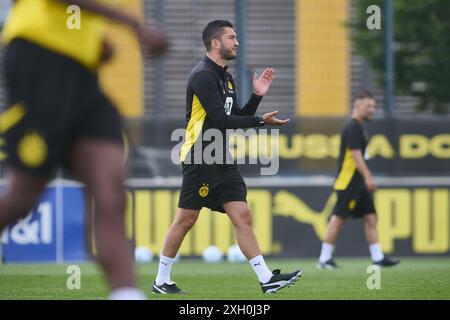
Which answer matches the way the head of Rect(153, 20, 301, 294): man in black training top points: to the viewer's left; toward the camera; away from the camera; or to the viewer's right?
to the viewer's right

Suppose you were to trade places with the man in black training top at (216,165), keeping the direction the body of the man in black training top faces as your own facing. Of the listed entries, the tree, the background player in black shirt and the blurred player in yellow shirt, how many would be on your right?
1

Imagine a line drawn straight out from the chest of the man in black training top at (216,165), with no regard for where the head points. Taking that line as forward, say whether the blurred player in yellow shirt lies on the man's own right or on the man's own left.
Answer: on the man's own right

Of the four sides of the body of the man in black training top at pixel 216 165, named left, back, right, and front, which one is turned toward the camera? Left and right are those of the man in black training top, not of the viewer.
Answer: right
